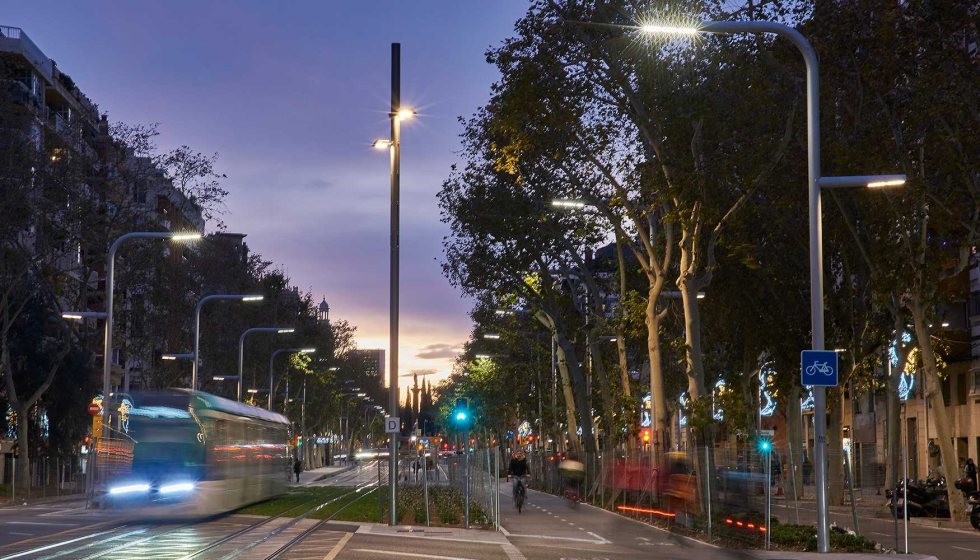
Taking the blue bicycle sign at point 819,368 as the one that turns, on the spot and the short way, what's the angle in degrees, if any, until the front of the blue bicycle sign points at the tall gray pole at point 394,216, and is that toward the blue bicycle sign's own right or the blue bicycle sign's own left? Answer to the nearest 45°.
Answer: approximately 135° to the blue bicycle sign's own right

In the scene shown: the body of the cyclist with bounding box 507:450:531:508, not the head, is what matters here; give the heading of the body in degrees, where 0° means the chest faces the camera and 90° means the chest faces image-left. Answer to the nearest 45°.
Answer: approximately 0°

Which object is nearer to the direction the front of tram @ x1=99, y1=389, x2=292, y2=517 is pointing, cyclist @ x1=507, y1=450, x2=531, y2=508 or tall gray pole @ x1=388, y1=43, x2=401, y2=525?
the tall gray pole

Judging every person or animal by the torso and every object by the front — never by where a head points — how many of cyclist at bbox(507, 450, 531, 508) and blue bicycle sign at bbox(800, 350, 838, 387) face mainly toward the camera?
2

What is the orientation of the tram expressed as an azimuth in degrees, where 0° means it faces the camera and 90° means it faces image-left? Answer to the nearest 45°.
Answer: approximately 45°

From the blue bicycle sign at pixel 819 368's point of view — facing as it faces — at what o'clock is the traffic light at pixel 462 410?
The traffic light is roughly at 5 o'clock from the blue bicycle sign.
